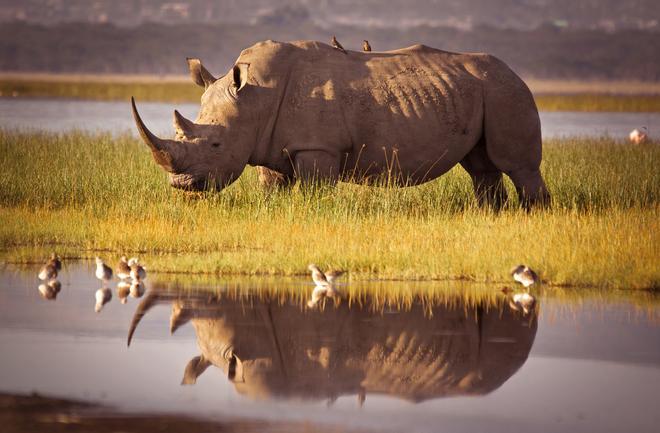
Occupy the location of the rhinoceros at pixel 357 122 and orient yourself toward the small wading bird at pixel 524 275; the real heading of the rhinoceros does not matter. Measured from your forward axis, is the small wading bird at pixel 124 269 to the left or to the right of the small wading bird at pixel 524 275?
right

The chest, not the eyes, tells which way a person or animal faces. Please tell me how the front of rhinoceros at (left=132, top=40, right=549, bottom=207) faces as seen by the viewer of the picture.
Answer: facing to the left of the viewer

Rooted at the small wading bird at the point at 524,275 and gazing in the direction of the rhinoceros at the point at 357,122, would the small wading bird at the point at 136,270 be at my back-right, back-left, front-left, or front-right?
front-left
